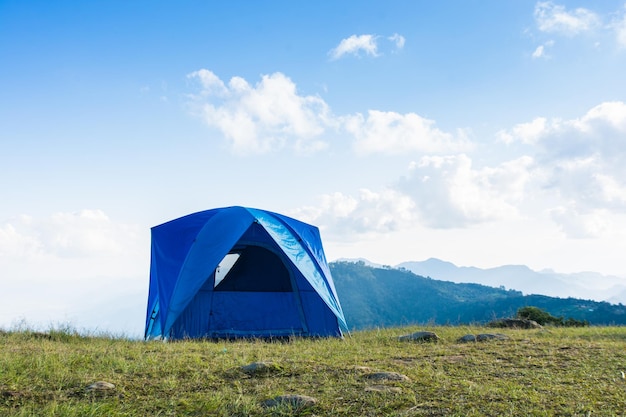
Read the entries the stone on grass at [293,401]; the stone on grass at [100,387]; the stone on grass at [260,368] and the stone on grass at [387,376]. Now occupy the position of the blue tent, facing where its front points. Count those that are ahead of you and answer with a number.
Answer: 4

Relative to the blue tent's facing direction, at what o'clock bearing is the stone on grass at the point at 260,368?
The stone on grass is roughly at 12 o'clock from the blue tent.

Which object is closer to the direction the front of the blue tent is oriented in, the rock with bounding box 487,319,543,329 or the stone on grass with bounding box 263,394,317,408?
the stone on grass

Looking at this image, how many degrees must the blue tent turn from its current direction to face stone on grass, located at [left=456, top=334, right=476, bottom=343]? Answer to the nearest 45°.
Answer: approximately 45° to its left

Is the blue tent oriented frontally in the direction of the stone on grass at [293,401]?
yes

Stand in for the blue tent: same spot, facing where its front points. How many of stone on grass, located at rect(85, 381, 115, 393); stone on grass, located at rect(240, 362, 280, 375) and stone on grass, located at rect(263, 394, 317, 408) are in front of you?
3

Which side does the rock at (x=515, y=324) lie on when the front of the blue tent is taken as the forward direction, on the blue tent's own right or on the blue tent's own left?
on the blue tent's own left

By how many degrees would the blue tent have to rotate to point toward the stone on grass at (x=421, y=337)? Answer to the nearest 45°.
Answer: approximately 45° to its left

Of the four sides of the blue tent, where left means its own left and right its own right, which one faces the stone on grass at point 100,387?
front

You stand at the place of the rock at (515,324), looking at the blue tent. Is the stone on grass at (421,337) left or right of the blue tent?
left

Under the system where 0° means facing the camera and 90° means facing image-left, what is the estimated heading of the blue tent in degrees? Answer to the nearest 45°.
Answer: approximately 0°

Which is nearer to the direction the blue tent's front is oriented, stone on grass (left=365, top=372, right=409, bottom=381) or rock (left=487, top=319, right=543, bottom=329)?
the stone on grass
